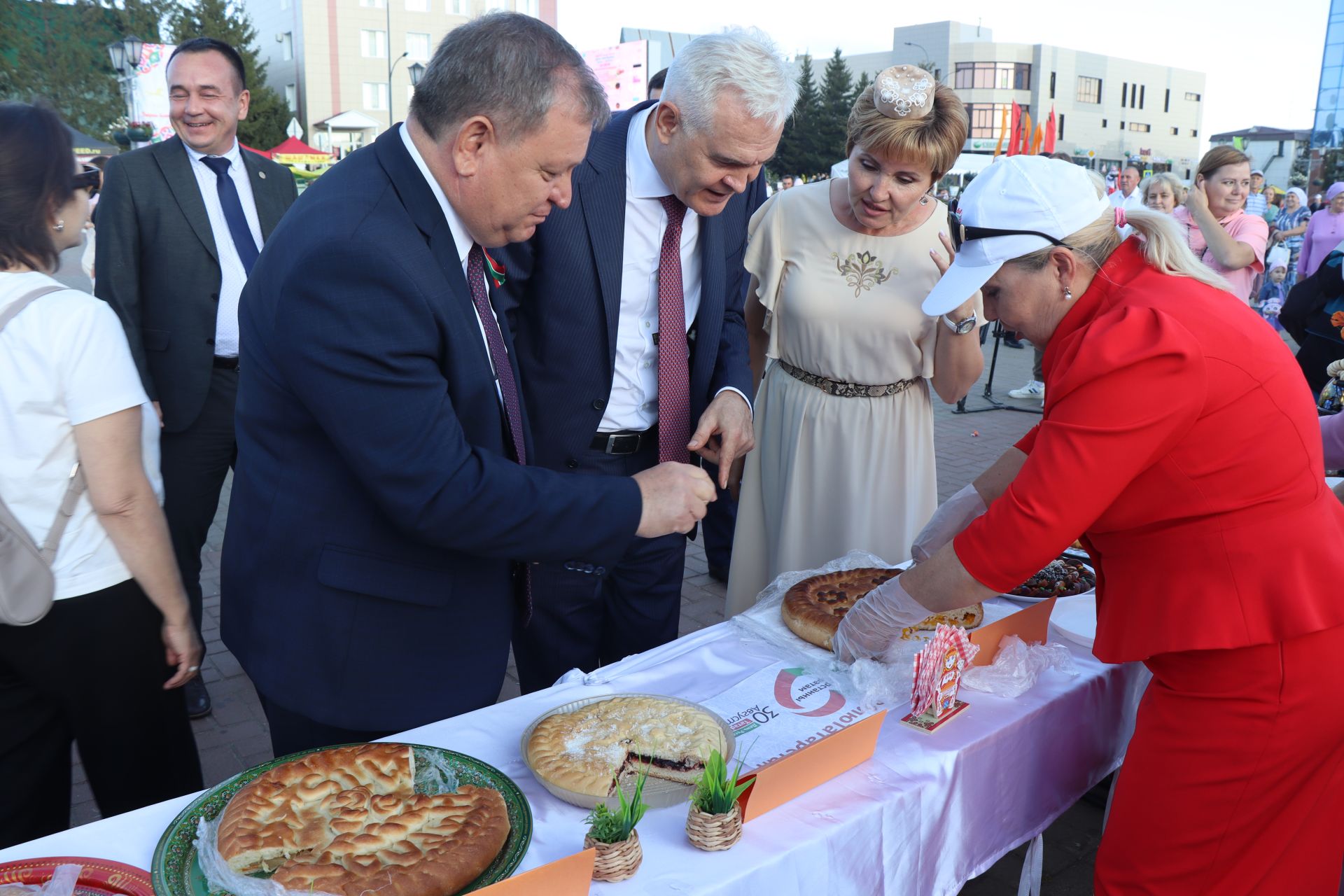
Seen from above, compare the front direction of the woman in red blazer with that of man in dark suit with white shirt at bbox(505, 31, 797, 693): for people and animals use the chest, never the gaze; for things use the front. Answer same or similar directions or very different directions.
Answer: very different directions

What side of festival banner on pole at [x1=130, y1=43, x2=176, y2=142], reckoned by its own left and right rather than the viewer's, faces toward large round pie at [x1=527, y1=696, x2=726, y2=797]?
front

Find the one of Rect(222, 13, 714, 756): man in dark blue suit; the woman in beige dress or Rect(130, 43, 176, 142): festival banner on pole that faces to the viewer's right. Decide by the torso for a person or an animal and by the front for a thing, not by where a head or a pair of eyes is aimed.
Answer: the man in dark blue suit

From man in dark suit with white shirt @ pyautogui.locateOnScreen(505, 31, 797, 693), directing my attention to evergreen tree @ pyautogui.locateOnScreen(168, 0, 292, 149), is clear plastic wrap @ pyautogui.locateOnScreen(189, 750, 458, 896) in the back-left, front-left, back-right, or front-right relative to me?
back-left

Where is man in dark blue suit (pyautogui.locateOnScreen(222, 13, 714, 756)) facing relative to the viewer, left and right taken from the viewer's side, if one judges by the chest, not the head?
facing to the right of the viewer

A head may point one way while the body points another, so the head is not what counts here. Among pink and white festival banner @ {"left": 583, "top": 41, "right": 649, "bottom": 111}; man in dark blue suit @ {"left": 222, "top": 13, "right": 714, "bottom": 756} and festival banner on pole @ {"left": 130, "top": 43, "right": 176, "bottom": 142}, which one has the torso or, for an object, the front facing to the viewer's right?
the man in dark blue suit

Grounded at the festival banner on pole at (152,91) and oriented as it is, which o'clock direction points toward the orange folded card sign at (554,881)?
The orange folded card sign is roughly at 12 o'clock from the festival banner on pole.

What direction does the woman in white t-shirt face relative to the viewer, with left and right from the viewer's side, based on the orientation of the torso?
facing away from the viewer and to the right of the viewer

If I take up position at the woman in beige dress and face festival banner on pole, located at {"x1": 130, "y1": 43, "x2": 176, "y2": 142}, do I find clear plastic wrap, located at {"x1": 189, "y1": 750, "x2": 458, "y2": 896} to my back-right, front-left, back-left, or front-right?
back-left

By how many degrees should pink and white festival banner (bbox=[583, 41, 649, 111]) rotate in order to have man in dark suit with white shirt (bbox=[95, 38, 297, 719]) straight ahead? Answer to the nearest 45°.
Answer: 0° — it already faces them

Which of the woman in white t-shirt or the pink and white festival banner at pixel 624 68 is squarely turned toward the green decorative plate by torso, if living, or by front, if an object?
the pink and white festival banner

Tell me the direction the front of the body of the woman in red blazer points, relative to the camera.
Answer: to the viewer's left

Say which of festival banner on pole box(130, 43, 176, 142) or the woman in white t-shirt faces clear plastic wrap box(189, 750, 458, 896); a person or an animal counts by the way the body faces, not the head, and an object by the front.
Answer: the festival banner on pole

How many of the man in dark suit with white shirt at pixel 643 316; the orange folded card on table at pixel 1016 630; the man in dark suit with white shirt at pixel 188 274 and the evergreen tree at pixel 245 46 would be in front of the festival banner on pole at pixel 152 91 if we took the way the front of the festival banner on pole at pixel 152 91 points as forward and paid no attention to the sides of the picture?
3
